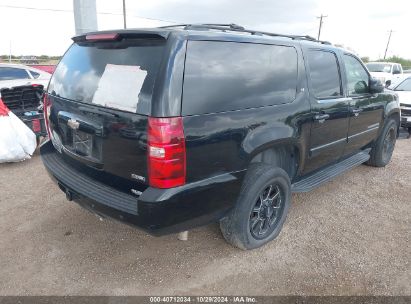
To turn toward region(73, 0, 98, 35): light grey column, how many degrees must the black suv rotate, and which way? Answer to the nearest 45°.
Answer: approximately 90° to its left

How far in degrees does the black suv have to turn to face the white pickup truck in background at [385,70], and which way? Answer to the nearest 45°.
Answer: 0° — it already faces it

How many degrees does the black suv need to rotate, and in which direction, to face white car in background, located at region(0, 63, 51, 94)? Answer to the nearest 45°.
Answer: approximately 90° to its left

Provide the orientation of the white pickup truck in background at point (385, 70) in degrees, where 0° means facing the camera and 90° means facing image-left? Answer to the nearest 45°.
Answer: approximately 45°

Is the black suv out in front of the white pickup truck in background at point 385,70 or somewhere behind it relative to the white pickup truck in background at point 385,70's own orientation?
in front

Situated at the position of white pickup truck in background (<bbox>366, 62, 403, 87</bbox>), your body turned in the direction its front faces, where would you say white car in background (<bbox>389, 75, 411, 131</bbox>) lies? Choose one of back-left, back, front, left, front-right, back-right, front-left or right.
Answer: front-left

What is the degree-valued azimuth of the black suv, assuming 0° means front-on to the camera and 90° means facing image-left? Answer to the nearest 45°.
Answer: approximately 225°

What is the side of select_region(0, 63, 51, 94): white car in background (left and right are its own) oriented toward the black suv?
left
